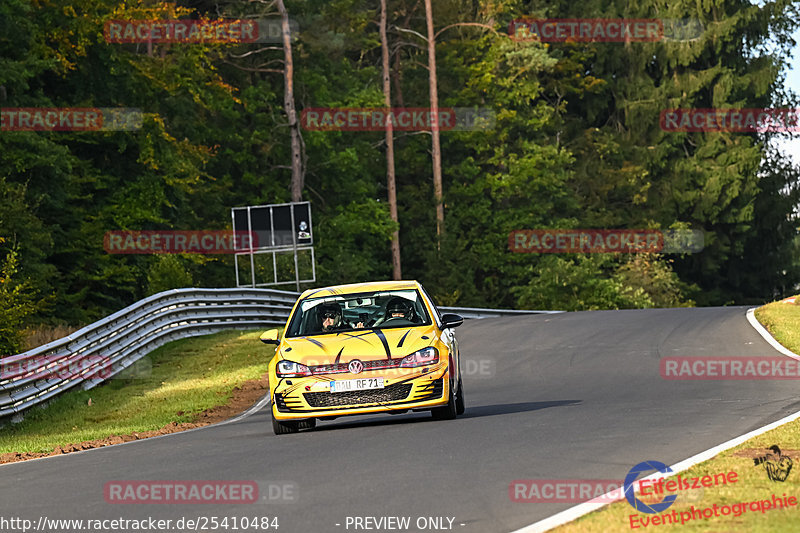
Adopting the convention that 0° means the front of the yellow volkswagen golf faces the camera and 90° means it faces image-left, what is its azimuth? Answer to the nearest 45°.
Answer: approximately 0°
